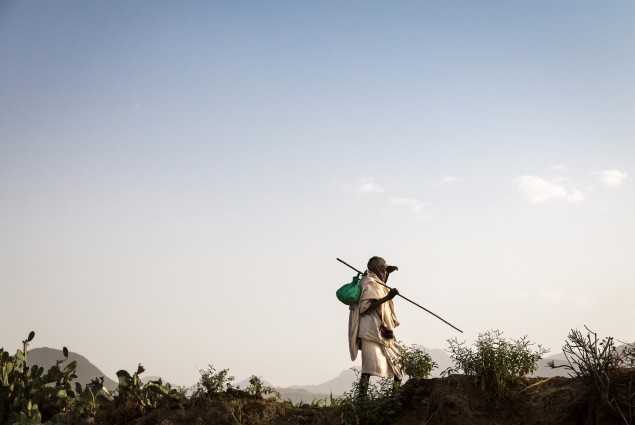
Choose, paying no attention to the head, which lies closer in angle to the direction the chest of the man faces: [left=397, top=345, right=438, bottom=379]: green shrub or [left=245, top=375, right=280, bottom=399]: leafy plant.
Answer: the green shrub

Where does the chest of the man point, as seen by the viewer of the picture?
to the viewer's right

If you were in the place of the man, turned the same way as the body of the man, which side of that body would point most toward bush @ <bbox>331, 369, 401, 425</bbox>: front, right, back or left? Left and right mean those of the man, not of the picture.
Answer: right

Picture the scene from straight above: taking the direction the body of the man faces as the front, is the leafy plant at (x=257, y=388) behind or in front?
behind

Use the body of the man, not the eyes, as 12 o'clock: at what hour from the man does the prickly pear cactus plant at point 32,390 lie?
The prickly pear cactus plant is roughly at 7 o'clock from the man.

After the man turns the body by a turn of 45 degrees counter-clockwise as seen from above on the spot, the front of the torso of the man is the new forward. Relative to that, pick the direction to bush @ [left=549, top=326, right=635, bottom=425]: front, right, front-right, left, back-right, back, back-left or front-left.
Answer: right
